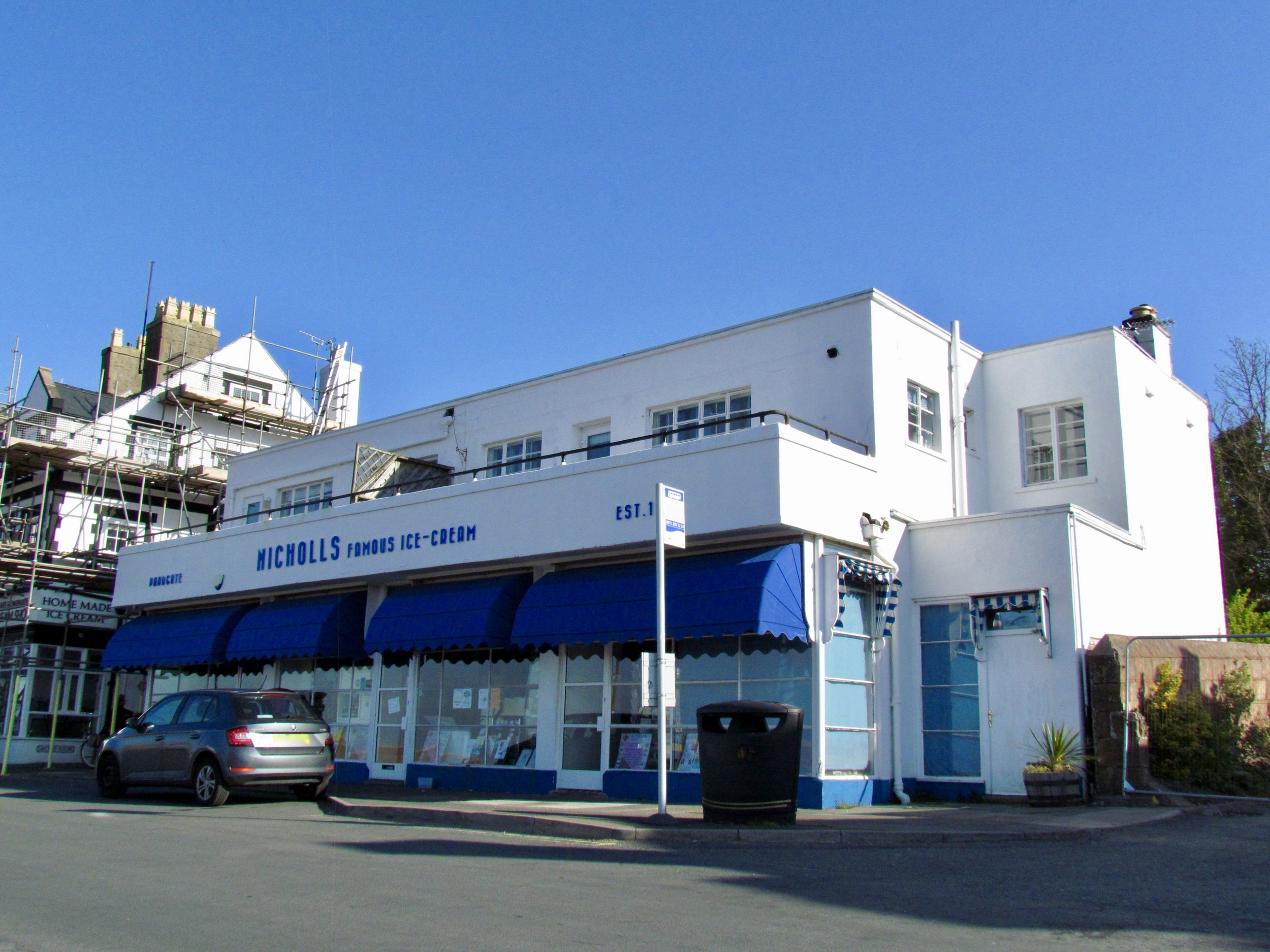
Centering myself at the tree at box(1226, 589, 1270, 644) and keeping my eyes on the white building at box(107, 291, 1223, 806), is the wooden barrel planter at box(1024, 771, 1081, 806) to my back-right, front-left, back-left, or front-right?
front-left

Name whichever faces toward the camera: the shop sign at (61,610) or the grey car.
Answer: the shop sign

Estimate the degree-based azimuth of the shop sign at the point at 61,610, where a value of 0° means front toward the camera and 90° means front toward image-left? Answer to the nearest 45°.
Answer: approximately 0°

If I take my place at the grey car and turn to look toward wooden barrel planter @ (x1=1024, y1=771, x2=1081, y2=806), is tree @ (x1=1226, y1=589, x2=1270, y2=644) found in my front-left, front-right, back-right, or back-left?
front-left

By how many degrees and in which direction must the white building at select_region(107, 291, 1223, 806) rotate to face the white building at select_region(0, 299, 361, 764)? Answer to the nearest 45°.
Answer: approximately 90° to its right

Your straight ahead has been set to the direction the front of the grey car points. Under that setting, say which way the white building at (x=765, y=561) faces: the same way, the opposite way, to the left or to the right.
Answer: to the left

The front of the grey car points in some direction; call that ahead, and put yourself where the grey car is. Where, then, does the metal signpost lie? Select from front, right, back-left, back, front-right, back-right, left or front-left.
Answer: back

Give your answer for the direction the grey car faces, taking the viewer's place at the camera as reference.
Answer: facing away from the viewer and to the left of the viewer

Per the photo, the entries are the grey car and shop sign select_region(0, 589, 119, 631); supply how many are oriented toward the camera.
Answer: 1

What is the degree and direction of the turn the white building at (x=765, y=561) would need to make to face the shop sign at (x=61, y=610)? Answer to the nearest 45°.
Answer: approximately 90° to its right

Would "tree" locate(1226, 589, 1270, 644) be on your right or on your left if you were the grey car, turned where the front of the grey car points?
on your right

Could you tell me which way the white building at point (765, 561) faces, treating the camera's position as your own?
facing the viewer and to the left of the viewer

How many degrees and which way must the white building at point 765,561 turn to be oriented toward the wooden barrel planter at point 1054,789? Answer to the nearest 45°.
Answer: approximately 90° to its left

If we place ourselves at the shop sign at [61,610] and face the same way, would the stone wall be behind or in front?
in front

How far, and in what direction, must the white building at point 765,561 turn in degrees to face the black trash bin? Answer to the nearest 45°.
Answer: approximately 45° to its left

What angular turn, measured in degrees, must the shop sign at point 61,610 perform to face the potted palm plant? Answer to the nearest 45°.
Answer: approximately 45° to its left
